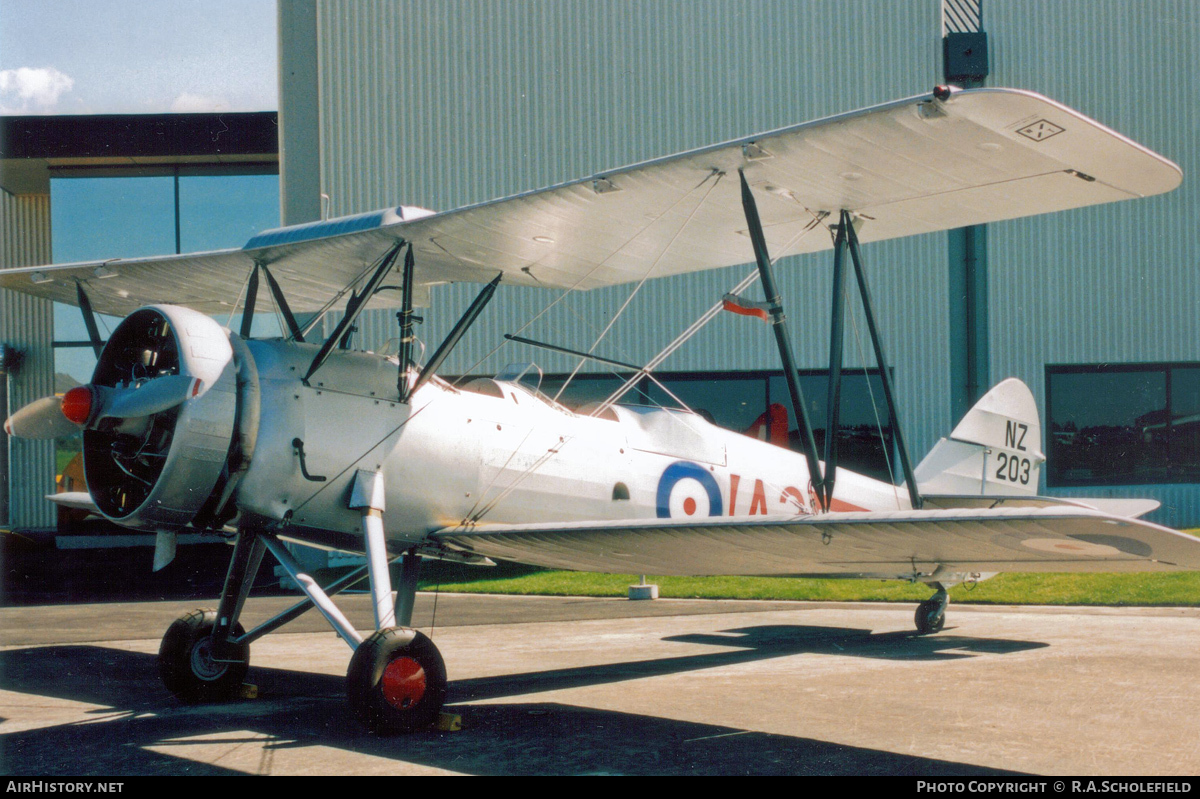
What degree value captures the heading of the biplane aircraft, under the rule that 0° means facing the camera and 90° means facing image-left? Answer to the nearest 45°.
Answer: approximately 45°

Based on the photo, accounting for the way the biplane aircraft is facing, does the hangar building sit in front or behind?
behind
